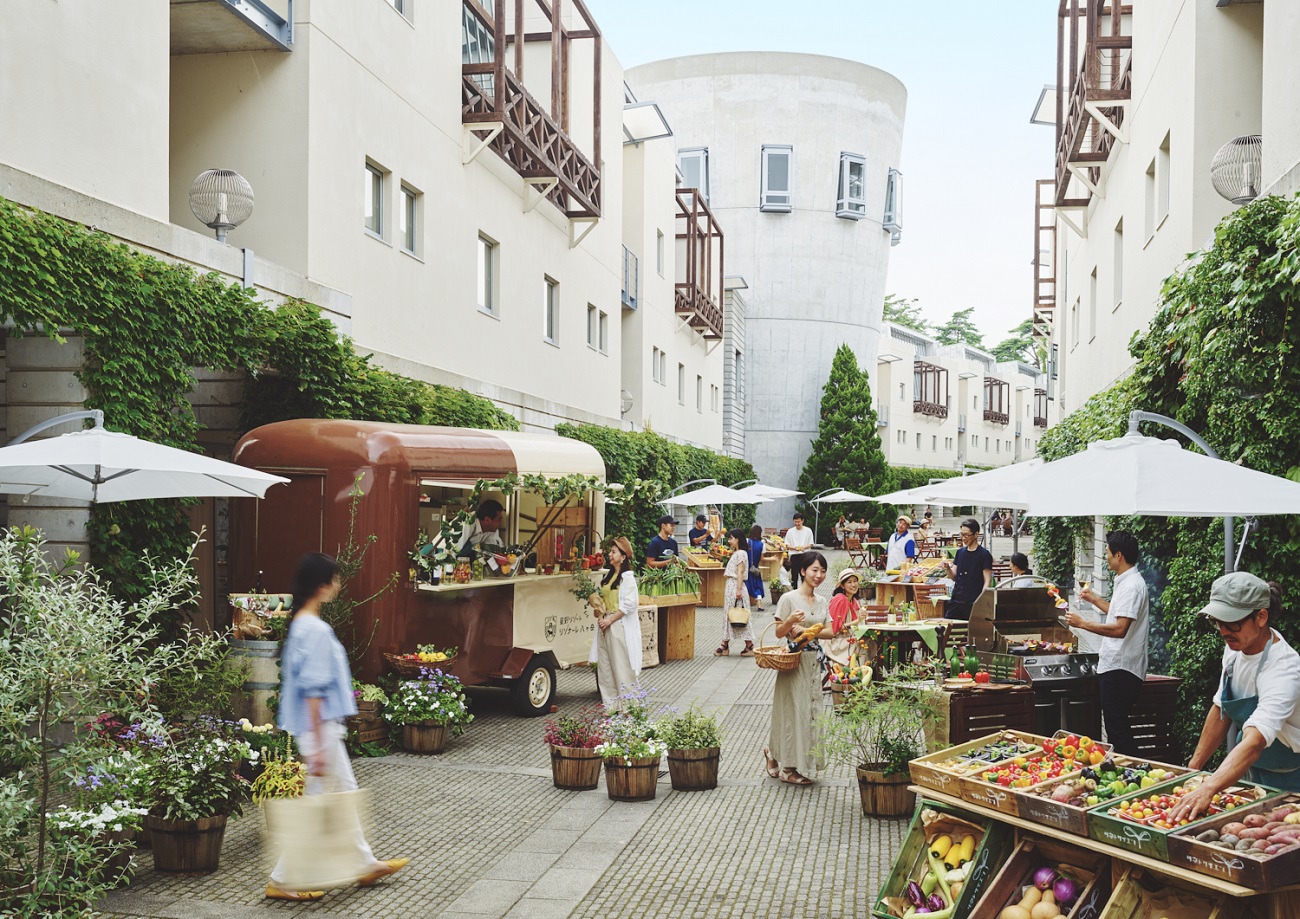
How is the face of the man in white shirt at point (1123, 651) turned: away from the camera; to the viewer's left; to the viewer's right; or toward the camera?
to the viewer's left

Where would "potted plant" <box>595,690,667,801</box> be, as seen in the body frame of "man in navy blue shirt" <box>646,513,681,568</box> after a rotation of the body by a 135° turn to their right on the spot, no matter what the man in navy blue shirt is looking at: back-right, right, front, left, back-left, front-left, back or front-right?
left

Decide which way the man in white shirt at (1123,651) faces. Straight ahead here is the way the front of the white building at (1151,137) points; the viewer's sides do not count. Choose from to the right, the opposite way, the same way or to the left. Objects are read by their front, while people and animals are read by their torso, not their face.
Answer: the same way

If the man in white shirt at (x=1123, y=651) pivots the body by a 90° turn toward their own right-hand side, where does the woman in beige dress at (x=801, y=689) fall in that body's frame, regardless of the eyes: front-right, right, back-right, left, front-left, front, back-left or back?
left

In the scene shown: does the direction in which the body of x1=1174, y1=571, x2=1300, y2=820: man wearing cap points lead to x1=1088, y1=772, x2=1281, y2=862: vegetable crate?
yes

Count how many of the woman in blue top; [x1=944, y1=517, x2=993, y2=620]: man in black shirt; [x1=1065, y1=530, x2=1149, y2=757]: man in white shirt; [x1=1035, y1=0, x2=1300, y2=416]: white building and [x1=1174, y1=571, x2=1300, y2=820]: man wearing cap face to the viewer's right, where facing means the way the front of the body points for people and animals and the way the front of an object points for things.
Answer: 1

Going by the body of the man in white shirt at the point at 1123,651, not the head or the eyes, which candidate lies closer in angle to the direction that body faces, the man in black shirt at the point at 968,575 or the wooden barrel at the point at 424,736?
the wooden barrel

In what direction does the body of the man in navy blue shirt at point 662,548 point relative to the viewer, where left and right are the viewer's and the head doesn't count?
facing the viewer and to the right of the viewer

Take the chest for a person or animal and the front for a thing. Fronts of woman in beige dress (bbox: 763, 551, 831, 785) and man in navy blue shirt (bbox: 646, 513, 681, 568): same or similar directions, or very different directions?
same or similar directions

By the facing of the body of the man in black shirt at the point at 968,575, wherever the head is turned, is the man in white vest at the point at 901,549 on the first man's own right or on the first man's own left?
on the first man's own right

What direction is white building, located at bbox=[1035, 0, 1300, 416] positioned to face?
to the viewer's left

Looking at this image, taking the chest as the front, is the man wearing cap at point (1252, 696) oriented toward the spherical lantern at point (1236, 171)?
no

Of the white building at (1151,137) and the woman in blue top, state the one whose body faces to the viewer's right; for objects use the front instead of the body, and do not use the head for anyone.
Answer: the woman in blue top

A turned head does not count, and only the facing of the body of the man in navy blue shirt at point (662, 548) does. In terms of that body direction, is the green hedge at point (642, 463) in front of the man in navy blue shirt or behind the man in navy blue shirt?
behind

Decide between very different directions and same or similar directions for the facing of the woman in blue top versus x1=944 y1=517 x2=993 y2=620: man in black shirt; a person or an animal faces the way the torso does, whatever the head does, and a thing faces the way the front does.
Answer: very different directions

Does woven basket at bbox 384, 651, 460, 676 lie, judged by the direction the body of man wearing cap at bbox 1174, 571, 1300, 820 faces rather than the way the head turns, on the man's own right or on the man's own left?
on the man's own right

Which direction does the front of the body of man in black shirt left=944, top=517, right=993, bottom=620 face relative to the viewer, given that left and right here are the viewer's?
facing the viewer and to the left of the viewer

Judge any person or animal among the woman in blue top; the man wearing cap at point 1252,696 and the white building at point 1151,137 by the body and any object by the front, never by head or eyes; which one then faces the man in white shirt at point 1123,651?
the woman in blue top

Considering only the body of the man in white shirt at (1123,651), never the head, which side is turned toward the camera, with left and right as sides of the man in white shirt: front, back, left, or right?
left
